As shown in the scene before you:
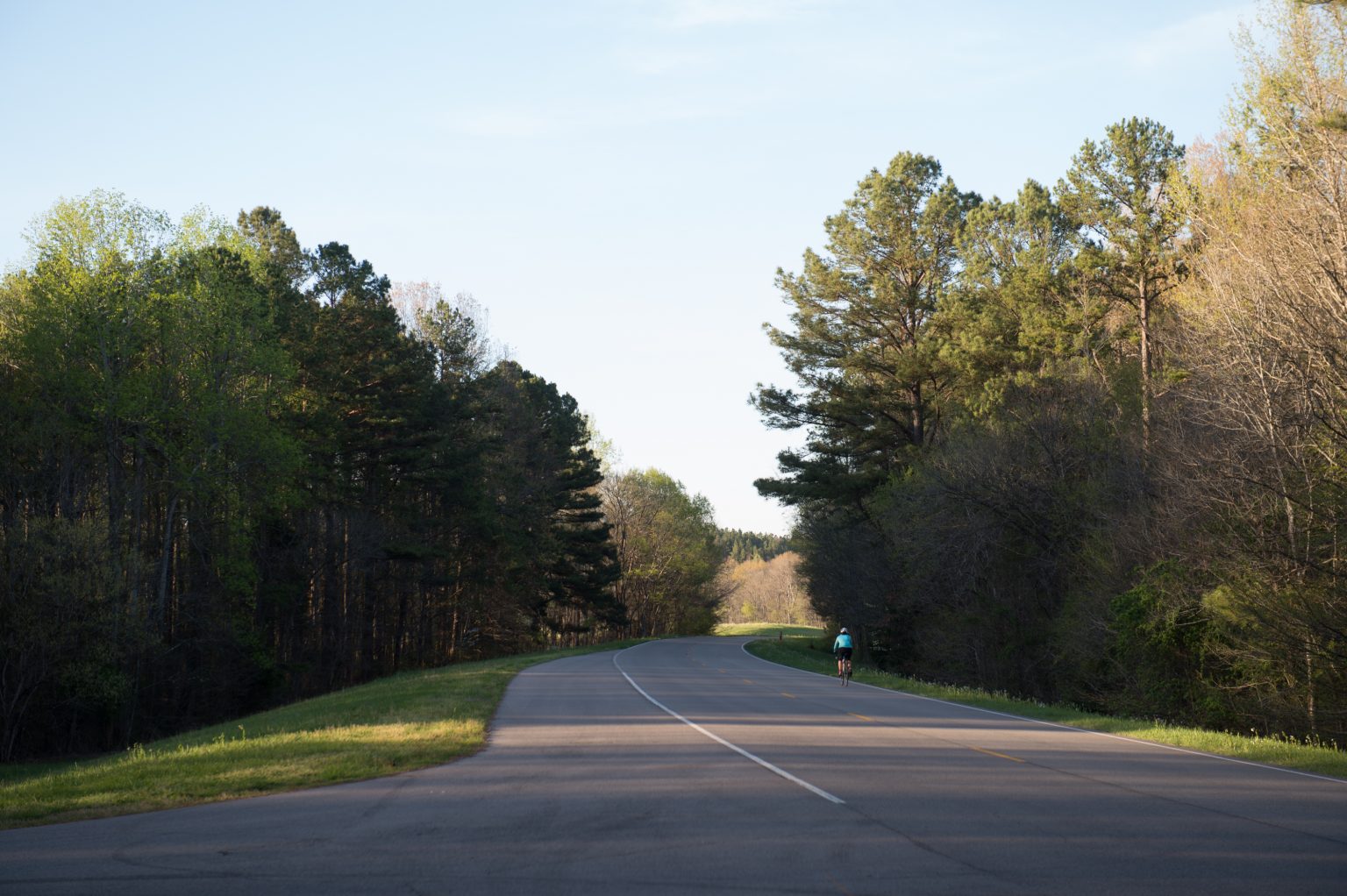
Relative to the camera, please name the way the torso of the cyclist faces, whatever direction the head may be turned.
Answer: away from the camera
